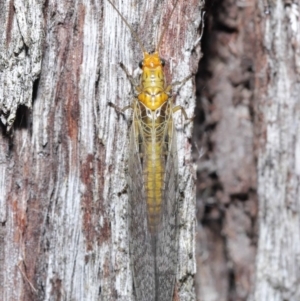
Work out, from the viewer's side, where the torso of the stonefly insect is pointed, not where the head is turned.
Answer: away from the camera
